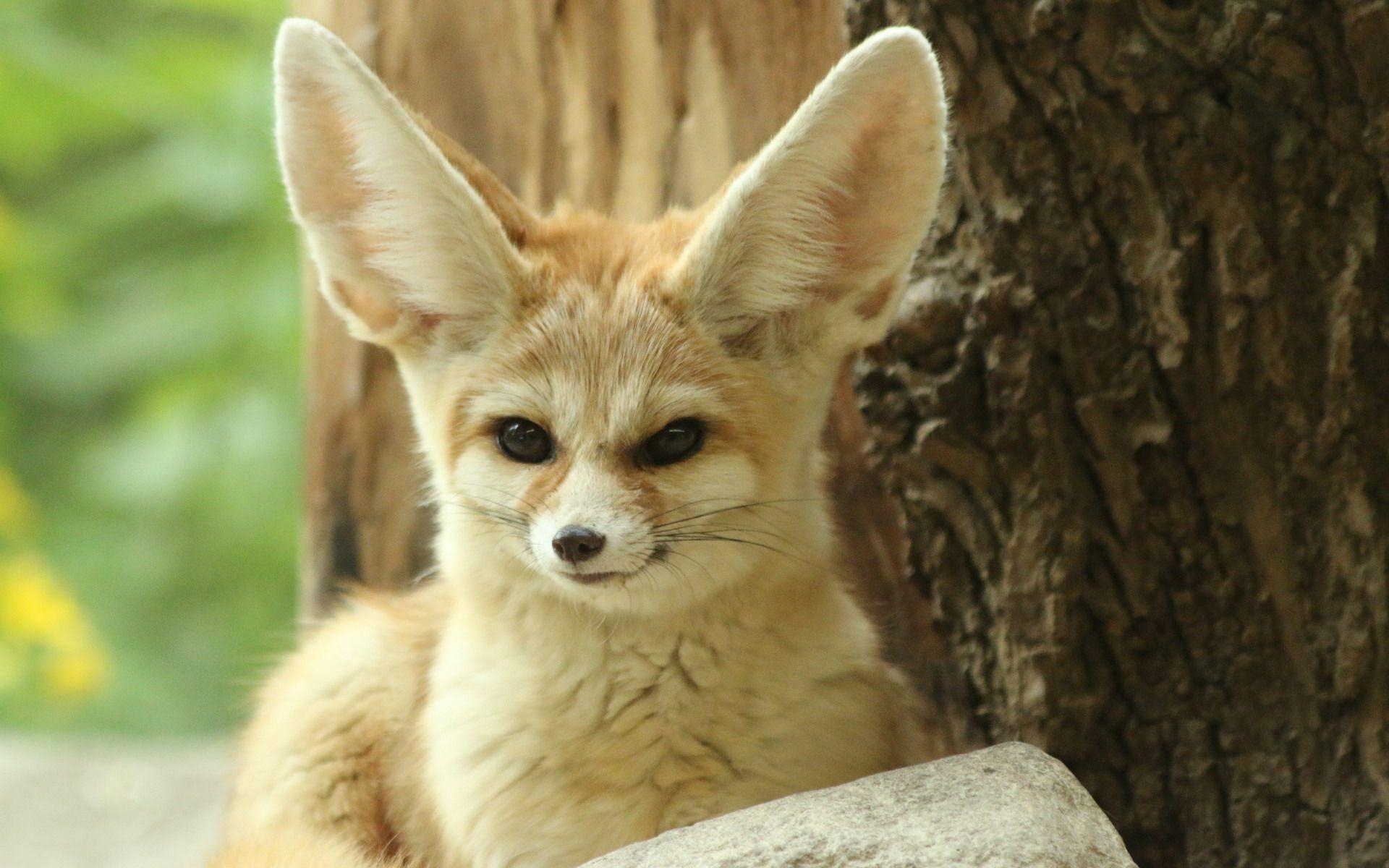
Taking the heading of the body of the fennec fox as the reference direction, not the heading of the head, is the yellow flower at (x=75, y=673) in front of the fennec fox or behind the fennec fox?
behind

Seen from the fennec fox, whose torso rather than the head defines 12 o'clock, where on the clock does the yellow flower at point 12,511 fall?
The yellow flower is roughly at 5 o'clock from the fennec fox.

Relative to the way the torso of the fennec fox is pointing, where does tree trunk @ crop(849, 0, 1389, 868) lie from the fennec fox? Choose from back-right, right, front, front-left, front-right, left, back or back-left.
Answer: left

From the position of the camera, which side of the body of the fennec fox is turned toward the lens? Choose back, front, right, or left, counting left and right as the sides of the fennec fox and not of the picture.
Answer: front

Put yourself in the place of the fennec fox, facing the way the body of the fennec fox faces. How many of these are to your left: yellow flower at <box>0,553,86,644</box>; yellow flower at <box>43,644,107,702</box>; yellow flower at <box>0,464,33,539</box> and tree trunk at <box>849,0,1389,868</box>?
1

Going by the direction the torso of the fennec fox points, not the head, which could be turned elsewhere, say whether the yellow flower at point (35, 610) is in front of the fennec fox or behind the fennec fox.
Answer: behind

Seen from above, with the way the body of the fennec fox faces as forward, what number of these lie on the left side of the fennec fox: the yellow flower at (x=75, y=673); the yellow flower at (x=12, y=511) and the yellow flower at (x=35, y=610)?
0
